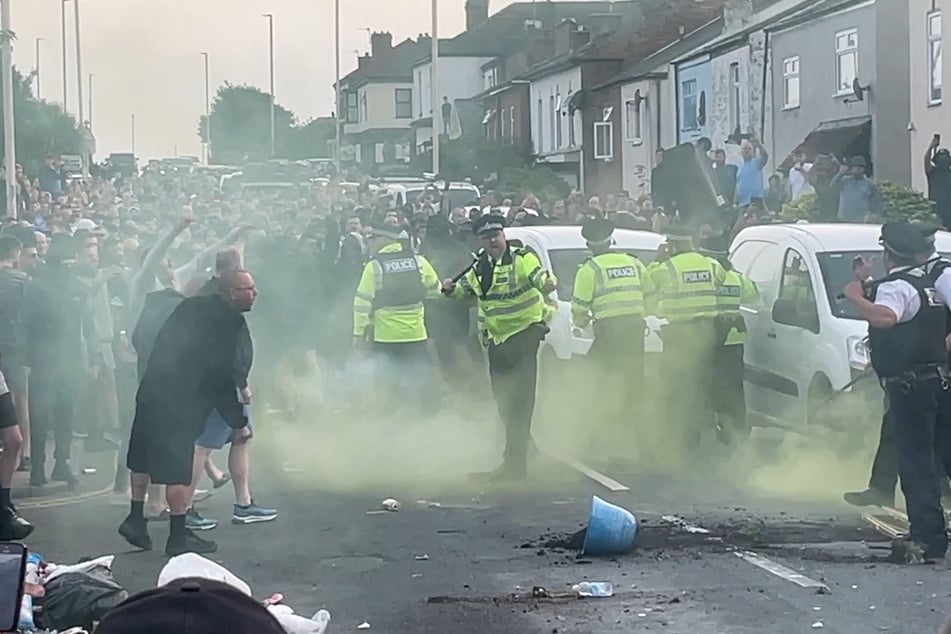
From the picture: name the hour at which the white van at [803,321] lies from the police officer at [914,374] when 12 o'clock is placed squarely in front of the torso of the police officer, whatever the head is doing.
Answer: The white van is roughly at 1 o'clock from the police officer.

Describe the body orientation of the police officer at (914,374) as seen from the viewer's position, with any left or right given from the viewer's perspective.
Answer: facing away from the viewer and to the left of the viewer

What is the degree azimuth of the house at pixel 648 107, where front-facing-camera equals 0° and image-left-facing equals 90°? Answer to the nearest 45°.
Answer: approximately 45°

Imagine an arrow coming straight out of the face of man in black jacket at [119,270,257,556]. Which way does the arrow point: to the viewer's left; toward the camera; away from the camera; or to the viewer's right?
to the viewer's right

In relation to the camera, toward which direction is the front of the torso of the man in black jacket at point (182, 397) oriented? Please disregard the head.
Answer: to the viewer's right

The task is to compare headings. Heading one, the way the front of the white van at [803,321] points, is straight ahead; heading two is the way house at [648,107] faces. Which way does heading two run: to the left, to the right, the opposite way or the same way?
to the right
